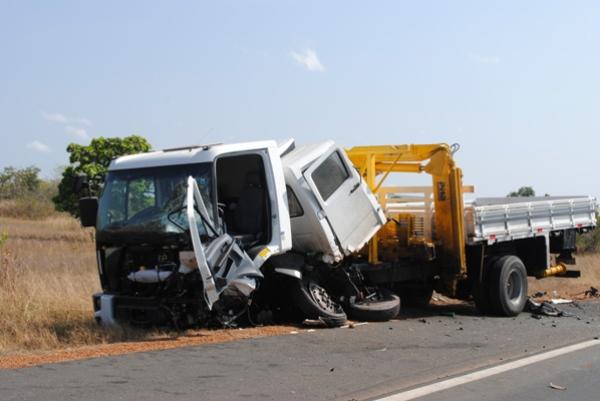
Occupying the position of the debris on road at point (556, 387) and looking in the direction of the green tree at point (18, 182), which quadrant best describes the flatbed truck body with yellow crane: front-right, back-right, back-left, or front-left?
front-right

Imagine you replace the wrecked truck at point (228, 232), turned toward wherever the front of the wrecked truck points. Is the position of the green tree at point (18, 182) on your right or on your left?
on your right

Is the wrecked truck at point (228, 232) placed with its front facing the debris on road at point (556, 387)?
no

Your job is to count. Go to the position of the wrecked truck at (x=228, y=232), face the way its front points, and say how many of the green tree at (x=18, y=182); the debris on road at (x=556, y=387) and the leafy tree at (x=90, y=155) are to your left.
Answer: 1

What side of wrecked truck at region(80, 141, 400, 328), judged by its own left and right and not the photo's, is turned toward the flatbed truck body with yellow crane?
back

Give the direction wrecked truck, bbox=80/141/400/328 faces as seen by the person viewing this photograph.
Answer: facing the viewer and to the left of the viewer

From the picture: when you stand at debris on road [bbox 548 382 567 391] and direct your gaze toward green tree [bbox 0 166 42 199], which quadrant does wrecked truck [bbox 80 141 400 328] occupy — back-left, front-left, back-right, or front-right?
front-left
